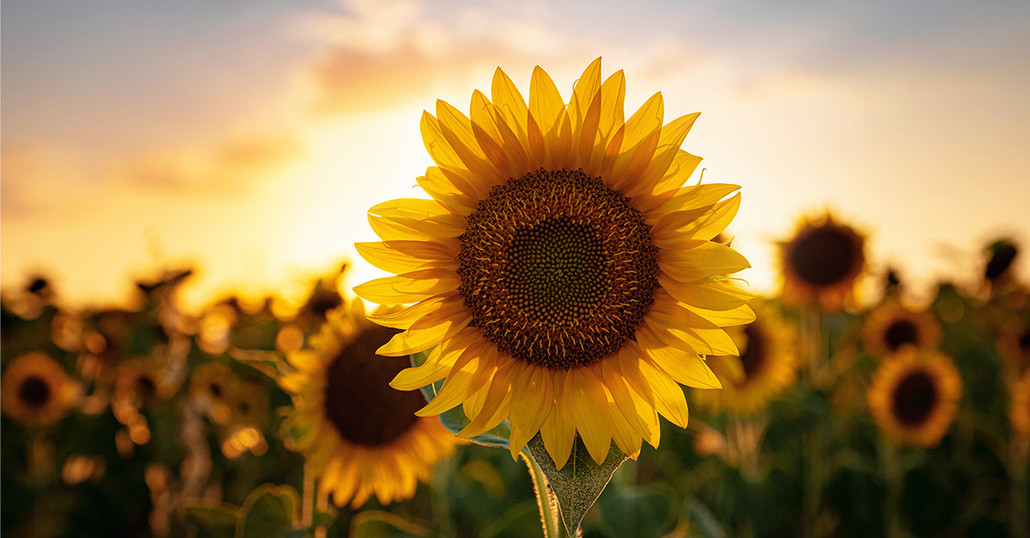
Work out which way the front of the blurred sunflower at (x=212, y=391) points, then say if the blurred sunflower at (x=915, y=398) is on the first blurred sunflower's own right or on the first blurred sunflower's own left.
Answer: on the first blurred sunflower's own left

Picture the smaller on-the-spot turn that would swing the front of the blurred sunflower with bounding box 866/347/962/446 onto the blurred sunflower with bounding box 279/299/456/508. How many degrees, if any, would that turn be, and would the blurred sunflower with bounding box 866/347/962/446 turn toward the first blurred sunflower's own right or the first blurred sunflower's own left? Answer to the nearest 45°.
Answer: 0° — it already faces it

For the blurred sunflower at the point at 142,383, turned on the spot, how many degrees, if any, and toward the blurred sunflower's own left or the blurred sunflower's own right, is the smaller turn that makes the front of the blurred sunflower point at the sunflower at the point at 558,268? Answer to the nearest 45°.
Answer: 0° — it already faces it

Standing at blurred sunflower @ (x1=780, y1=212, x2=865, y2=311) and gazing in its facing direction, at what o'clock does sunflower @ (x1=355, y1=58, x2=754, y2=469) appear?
The sunflower is roughly at 12 o'clock from the blurred sunflower.

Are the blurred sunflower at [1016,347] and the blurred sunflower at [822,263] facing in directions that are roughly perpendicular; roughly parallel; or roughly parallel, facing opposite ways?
roughly parallel

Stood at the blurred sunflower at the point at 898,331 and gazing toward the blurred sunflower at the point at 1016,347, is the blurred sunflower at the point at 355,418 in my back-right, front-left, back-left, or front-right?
back-right

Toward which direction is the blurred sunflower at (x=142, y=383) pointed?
toward the camera

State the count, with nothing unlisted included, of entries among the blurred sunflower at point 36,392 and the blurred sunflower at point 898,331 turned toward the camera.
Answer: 2

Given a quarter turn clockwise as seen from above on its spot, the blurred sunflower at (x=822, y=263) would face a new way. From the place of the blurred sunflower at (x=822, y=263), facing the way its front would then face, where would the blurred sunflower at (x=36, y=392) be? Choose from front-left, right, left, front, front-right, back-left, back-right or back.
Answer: front-left

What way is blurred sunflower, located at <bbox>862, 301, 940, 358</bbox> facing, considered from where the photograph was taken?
facing the viewer

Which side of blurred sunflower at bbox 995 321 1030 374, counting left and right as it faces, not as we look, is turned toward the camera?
front

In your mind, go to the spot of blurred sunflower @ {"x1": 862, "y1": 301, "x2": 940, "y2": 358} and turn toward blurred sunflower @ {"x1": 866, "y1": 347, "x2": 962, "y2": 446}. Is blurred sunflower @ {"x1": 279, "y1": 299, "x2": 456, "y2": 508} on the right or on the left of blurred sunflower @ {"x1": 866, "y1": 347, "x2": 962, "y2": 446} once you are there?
right
